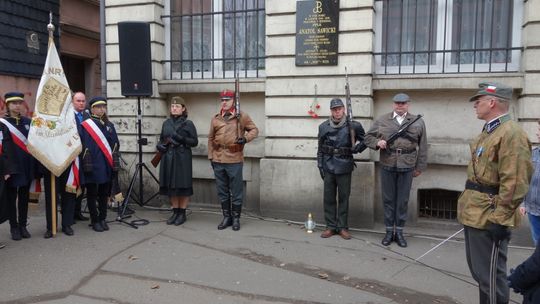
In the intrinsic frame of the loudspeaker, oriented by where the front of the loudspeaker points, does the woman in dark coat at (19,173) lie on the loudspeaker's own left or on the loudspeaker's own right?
on the loudspeaker's own right

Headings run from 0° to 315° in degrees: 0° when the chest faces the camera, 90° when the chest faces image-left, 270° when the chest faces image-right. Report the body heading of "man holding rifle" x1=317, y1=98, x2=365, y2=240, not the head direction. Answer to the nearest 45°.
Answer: approximately 0°

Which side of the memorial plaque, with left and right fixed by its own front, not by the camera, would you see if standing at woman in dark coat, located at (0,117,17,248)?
right

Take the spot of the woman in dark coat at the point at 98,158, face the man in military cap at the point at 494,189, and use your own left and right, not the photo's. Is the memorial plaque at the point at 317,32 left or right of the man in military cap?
left
